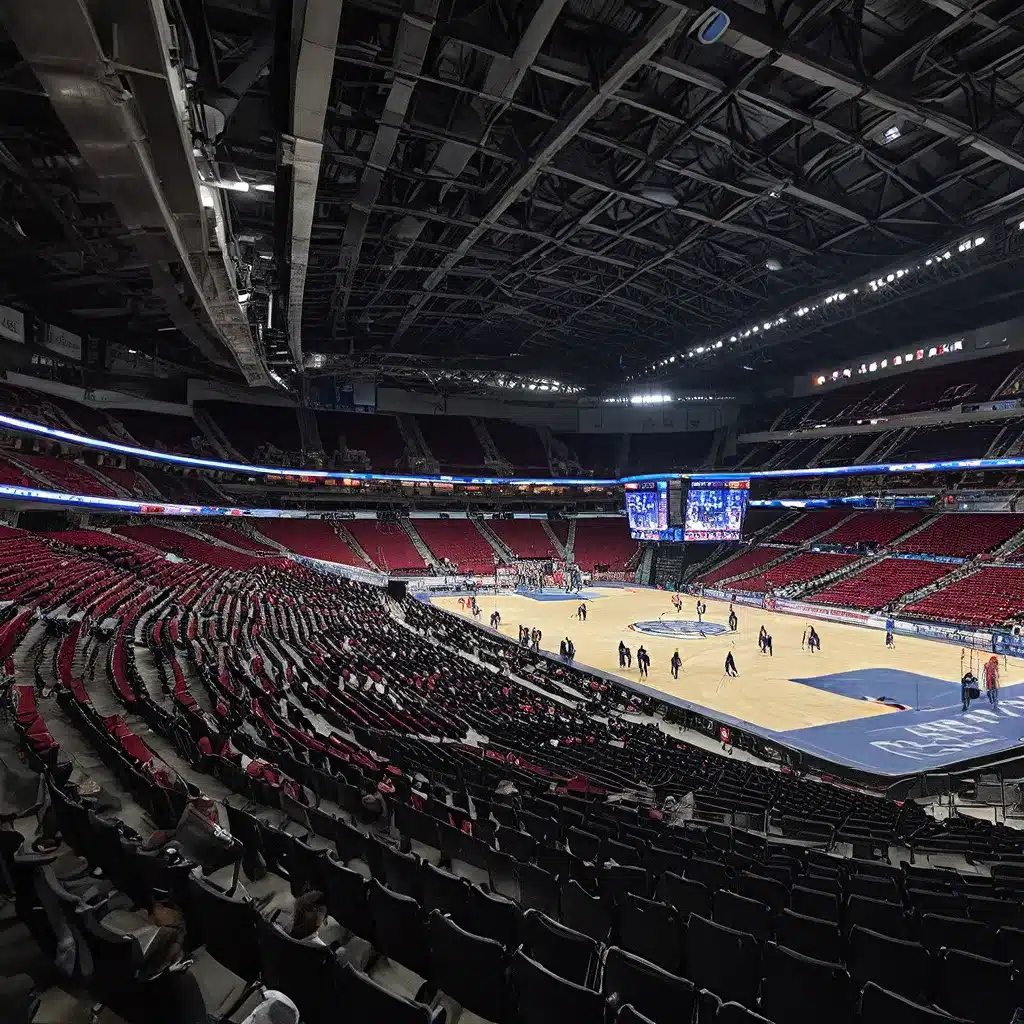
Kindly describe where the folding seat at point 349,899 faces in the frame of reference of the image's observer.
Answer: facing away from the viewer and to the right of the viewer

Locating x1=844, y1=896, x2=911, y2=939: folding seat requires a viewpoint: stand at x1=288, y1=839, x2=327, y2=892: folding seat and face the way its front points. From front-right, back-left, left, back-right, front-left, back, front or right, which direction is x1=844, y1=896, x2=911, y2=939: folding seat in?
front-right

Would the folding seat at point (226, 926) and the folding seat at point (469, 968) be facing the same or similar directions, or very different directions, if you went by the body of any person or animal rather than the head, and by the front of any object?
same or similar directions

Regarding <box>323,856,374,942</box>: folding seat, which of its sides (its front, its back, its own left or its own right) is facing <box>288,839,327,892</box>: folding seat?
left

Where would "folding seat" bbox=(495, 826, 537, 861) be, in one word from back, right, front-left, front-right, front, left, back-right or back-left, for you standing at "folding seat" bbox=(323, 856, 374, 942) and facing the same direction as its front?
front

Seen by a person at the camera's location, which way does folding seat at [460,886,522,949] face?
facing away from the viewer and to the right of the viewer

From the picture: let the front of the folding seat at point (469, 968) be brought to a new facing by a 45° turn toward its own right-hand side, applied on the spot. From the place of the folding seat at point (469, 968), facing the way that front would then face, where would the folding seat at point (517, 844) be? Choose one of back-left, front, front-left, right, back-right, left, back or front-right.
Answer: left

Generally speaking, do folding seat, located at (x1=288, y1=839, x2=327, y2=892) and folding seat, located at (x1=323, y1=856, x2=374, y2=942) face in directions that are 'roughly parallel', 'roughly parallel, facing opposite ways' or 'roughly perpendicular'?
roughly parallel

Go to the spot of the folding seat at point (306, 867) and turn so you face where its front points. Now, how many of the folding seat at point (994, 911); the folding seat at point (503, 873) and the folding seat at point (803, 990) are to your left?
0

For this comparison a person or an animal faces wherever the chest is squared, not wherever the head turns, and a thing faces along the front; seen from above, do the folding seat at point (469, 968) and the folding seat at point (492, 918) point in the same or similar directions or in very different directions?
same or similar directions

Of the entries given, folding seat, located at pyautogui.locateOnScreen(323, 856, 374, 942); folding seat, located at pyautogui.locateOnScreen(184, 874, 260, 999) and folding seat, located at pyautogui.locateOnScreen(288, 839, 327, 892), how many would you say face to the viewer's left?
0

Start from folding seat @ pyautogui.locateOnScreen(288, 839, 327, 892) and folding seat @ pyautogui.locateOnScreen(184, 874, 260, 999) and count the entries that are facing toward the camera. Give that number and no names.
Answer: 0

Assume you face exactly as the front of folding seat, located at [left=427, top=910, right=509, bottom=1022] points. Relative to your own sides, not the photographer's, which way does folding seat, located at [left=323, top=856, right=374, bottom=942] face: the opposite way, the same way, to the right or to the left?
the same way

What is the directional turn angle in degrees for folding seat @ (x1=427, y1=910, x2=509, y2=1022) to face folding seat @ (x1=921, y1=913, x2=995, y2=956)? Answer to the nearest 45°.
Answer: approximately 45° to its right

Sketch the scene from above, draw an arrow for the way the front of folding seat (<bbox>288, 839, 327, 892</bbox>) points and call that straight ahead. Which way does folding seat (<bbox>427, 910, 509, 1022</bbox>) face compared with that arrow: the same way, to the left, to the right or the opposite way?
the same way

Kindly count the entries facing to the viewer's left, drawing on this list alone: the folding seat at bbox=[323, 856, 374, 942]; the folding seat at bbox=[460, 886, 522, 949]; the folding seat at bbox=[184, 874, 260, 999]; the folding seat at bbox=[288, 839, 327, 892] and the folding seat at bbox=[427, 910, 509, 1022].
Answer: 0

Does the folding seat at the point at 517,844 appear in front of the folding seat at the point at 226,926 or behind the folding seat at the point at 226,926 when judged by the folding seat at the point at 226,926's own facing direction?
in front

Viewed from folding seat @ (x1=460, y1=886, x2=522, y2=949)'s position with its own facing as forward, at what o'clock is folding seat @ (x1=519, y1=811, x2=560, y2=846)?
folding seat @ (x1=519, y1=811, x2=560, y2=846) is roughly at 11 o'clock from folding seat @ (x1=460, y1=886, x2=522, y2=949).

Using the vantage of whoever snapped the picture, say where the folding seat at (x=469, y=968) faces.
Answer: facing away from the viewer and to the right of the viewer

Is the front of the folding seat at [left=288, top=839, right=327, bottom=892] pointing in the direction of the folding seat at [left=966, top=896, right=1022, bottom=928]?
no

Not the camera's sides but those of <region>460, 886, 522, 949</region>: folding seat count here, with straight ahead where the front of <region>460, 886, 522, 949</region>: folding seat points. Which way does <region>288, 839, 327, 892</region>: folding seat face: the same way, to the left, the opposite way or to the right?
the same way
